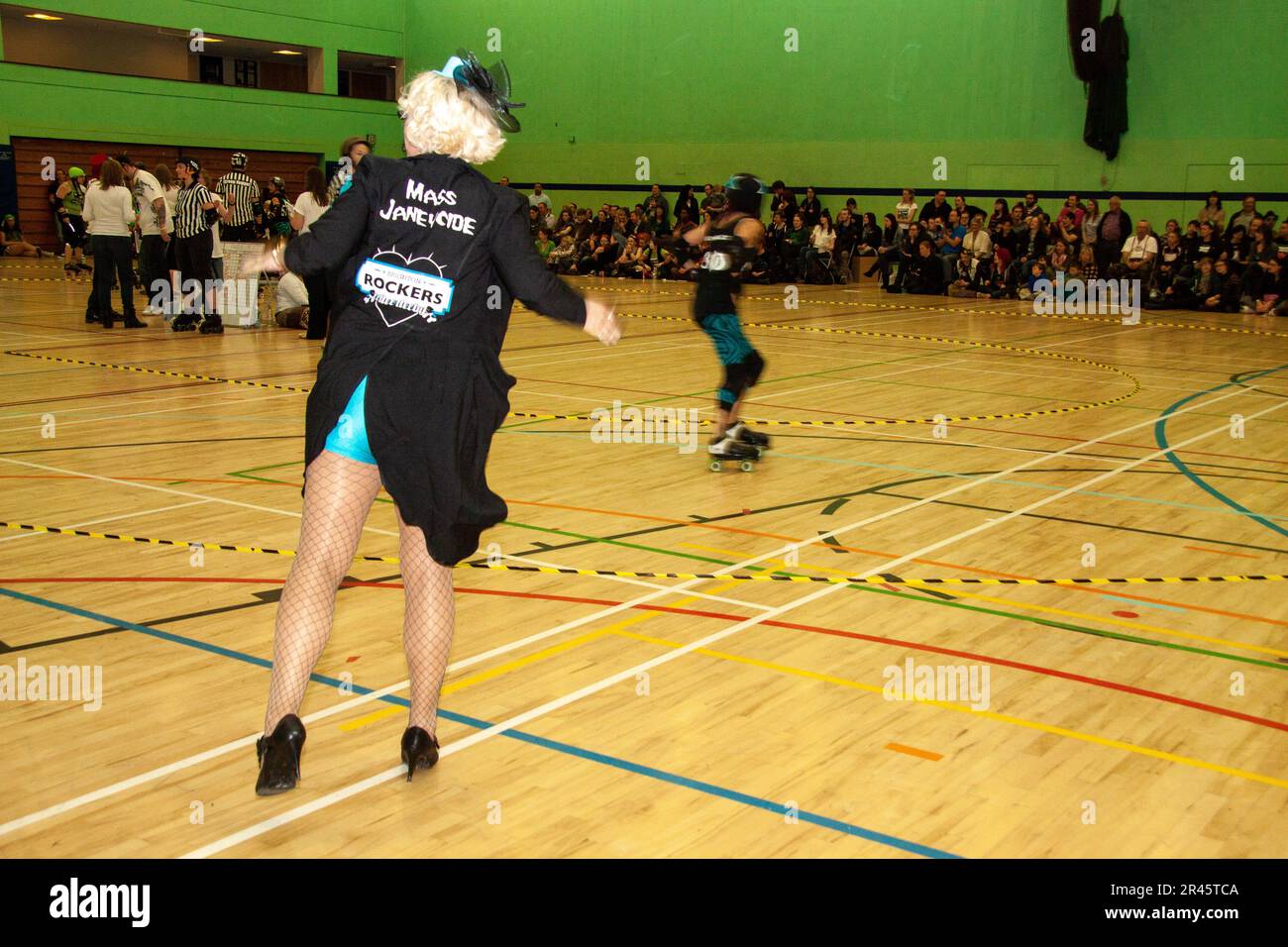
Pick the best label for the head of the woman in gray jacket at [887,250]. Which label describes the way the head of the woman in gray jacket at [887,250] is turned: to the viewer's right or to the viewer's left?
to the viewer's left

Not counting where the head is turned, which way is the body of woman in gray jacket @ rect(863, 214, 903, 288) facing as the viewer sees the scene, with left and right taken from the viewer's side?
facing the viewer and to the left of the viewer

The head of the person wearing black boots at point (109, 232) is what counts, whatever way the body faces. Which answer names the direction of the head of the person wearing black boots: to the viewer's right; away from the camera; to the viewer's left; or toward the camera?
away from the camera

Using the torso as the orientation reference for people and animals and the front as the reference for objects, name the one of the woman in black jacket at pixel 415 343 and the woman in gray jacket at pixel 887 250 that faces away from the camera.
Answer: the woman in black jacket at pixel 415 343

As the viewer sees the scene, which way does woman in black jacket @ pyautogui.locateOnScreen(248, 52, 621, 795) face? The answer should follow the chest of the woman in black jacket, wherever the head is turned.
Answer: away from the camera

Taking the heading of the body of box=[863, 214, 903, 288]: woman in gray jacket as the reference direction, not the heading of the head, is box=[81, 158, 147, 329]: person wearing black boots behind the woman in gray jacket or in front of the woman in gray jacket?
in front
